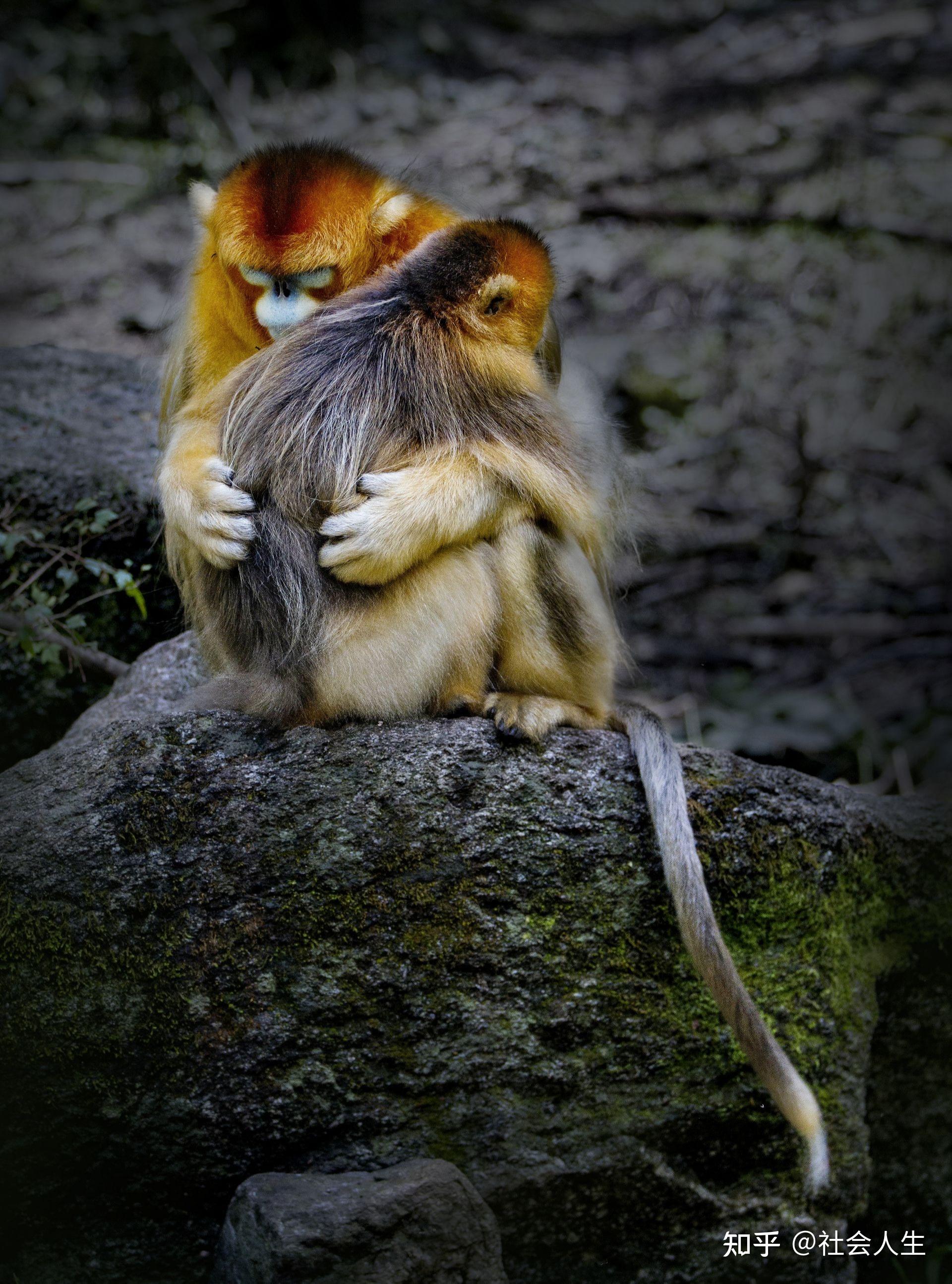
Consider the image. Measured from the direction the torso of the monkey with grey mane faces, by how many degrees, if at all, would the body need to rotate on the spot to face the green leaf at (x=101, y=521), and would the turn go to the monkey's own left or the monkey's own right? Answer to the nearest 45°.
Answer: approximately 135° to the monkey's own left

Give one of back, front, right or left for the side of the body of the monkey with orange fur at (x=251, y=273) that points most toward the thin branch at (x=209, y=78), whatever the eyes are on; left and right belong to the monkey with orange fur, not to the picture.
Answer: back

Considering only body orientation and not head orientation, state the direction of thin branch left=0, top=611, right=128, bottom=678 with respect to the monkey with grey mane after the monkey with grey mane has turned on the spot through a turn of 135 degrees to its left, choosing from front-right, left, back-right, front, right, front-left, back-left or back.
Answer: front

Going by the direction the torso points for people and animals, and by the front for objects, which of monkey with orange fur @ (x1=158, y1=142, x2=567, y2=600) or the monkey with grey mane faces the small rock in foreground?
the monkey with orange fur

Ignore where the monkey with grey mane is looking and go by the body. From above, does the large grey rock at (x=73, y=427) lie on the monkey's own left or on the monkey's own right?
on the monkey's own left

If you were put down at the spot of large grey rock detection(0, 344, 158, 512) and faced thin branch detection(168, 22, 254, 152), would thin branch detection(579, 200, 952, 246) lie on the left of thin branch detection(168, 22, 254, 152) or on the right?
right

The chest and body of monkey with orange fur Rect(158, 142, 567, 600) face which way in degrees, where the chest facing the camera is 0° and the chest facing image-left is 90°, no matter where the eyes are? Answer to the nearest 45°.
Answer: approximately 0°
